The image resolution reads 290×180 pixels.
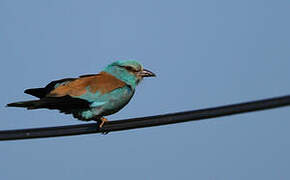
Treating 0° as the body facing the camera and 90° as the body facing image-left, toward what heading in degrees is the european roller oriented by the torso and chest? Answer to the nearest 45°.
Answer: approximately 270°
